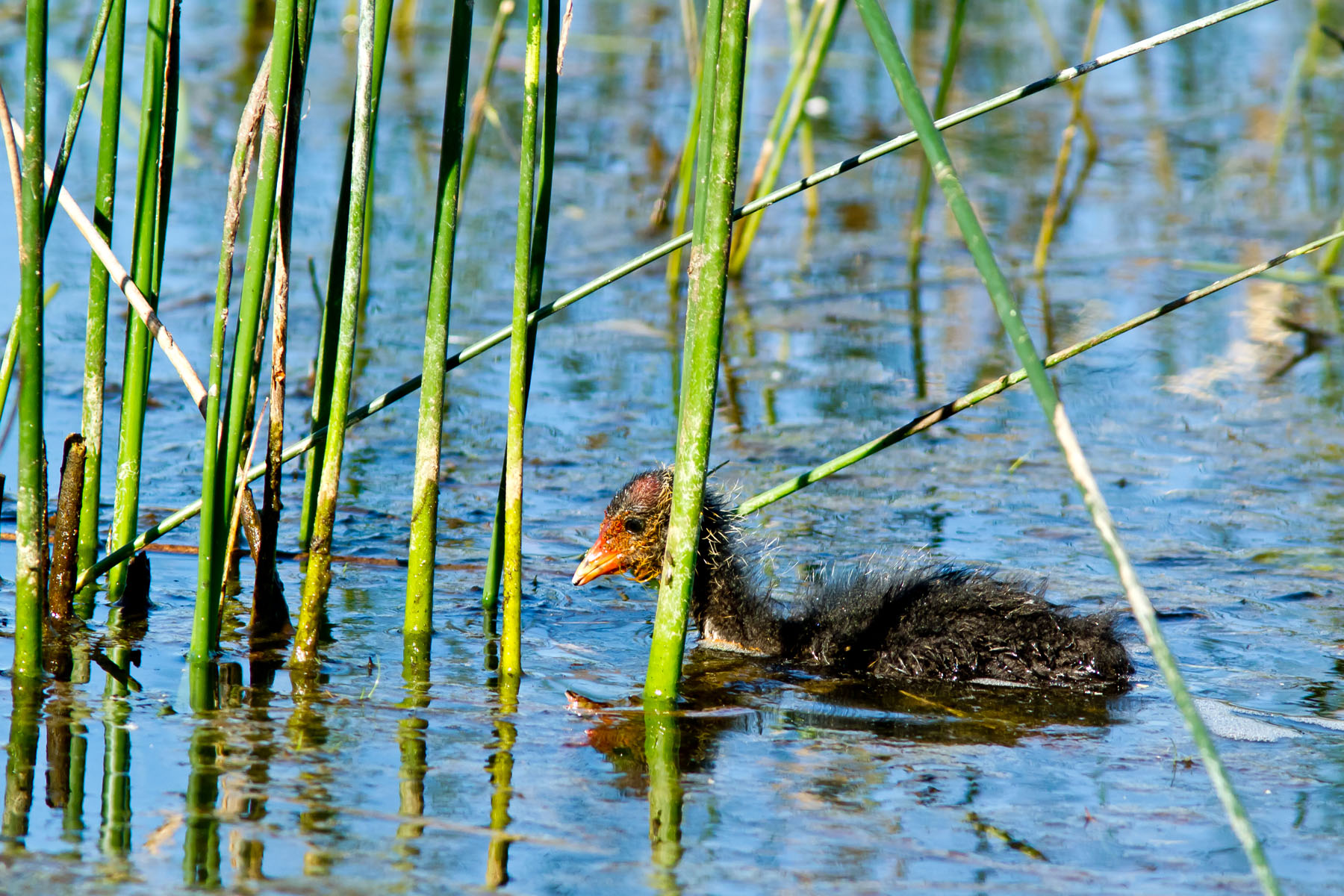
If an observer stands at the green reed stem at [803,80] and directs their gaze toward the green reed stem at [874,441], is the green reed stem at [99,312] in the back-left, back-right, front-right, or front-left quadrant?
front-right

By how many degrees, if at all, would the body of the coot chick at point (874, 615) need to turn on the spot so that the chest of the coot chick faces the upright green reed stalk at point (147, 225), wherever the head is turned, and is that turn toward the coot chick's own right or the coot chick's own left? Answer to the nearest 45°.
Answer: approximately 45° to the coot chick's own left

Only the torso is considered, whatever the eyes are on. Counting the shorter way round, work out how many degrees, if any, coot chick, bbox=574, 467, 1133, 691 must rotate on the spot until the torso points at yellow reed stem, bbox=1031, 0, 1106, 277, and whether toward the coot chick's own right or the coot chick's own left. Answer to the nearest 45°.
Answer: approximately 90° to the coot chick's own right

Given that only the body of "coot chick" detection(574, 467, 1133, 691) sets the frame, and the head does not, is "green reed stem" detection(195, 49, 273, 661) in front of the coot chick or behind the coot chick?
in front

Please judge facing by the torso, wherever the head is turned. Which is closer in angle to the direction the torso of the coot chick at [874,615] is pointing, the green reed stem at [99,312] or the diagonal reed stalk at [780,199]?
the green reed stem

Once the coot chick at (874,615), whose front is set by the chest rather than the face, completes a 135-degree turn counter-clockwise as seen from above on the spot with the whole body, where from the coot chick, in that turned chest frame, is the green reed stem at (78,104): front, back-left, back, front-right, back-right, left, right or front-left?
right

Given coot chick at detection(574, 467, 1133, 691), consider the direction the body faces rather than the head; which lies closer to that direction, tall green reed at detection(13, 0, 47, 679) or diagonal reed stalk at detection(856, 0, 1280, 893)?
the tall green reed

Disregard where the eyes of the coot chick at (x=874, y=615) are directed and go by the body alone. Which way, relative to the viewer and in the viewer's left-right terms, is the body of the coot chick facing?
facing to the left of the viewer

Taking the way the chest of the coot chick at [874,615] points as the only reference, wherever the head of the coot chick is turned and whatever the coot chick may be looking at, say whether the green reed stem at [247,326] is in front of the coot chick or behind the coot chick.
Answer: in front

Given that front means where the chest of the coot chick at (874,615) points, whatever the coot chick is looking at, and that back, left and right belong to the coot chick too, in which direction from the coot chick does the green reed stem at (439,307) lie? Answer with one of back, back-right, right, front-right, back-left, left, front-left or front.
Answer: front-left

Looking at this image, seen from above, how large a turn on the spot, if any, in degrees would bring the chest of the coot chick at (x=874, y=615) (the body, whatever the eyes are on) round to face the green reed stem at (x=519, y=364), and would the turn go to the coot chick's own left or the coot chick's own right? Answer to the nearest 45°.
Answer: approximately 45° to the coot chick's own left

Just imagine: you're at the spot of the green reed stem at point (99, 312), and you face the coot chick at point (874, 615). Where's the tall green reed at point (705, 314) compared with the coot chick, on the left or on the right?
right
